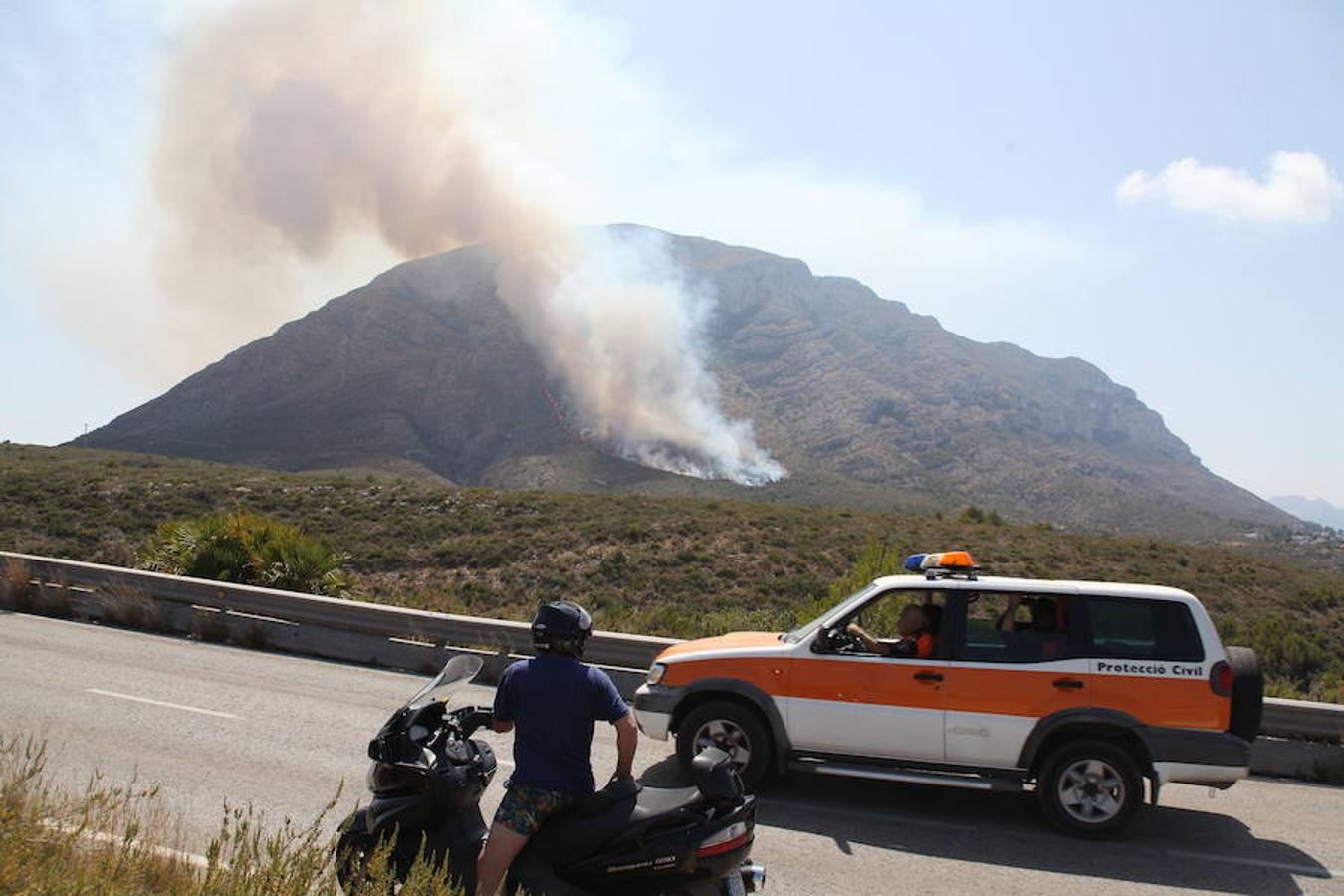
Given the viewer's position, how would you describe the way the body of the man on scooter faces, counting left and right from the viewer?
facing away from the viewer

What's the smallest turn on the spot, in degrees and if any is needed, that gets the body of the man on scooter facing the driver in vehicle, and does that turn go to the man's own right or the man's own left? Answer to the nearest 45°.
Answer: approximately 45° to the man's own right

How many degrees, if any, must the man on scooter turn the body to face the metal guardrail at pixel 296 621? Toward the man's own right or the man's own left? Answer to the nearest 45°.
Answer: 0° — they already face it
